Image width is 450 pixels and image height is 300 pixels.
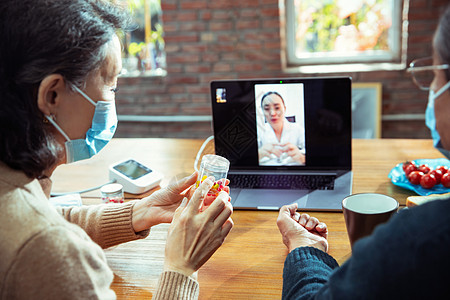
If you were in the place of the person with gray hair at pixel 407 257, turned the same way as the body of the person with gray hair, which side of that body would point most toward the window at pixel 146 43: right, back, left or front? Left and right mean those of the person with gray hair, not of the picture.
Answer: front

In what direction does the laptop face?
toward the camera

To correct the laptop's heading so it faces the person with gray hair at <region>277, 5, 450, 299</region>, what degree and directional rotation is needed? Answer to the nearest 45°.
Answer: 0° — it already faces them

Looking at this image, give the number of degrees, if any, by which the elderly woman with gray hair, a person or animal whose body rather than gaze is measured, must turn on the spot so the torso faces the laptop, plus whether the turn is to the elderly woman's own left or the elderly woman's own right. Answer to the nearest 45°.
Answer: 0° — they already face it

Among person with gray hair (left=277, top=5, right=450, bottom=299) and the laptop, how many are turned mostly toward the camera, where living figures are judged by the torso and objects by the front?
1

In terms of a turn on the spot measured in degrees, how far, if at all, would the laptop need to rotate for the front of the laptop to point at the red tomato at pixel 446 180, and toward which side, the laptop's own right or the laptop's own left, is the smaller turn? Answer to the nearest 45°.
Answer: approximately 90° to the laptop's own left

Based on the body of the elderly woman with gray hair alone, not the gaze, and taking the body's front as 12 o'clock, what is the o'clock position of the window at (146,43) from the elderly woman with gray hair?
The window is roughly at 11 o'clock from the elderly woman with gray hair.

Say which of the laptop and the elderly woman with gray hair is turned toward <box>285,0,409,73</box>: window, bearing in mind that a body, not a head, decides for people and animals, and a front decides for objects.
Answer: the elderly woman with gray hair

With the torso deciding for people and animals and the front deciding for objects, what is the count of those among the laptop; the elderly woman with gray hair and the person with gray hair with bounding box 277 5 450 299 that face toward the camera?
1

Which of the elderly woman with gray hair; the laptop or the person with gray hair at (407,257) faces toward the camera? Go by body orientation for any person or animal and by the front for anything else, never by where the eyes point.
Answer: the laptop

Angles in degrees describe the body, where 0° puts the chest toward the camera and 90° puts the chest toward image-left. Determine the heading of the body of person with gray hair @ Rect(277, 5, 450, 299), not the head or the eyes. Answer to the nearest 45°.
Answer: approximately 135°

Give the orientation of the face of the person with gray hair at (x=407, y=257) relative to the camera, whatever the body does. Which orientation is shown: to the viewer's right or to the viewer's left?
to the viewer's left

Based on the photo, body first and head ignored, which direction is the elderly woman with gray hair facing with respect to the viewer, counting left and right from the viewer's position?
facing away from the viewer and to the right of the viewer

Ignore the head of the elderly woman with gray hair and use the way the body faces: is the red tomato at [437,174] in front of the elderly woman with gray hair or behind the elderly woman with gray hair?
in front
